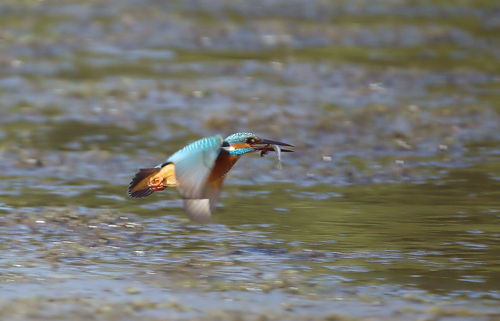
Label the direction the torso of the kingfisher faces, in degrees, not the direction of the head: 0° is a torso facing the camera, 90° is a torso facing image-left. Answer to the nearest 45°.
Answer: approximately 270°
